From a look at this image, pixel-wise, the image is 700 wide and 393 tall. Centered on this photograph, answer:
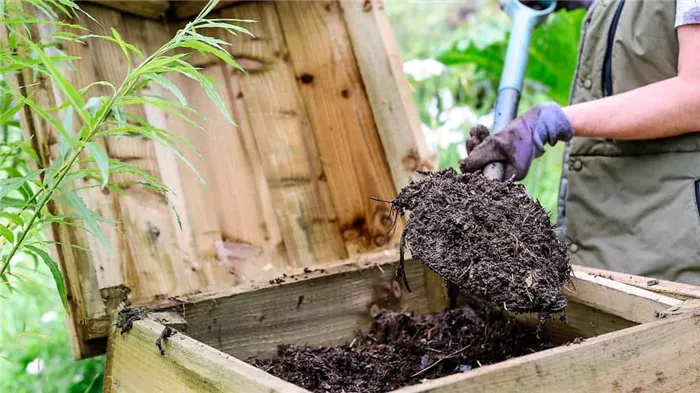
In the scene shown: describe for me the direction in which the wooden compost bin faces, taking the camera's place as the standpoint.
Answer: facing the viewer and to the right of the viewer

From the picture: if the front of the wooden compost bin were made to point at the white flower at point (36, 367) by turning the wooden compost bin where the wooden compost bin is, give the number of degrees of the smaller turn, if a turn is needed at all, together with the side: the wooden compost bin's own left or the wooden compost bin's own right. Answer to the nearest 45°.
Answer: approximately 135° to the wooden compost bin's own right

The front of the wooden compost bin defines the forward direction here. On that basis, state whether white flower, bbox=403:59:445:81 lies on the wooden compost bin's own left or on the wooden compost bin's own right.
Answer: on the wooden compost bin's own left
